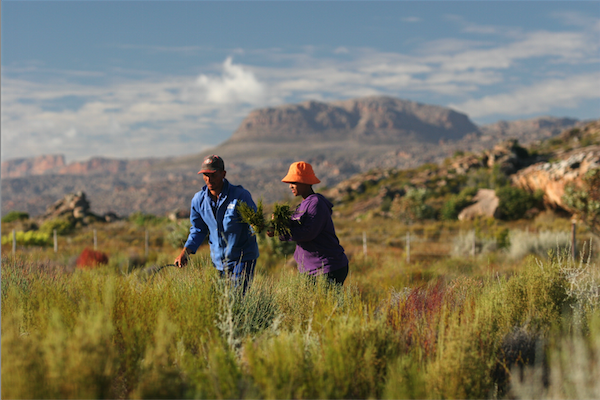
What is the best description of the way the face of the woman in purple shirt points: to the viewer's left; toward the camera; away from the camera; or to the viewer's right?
to the viewer's left

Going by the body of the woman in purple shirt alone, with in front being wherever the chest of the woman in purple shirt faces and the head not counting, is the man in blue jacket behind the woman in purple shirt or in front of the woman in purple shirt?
in front

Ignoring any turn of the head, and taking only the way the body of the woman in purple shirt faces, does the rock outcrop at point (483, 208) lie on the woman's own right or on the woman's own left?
on the woman's own right

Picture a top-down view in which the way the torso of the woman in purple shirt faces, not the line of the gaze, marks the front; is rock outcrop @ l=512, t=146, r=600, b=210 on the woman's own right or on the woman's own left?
on the woman's own right

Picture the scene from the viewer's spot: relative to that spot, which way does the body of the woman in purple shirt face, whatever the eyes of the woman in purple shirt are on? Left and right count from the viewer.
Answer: facing to the left of the viewer
